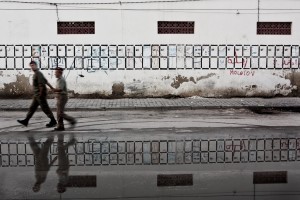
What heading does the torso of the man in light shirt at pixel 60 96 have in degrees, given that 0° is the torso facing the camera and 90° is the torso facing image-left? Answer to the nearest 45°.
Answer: approximately 90°
